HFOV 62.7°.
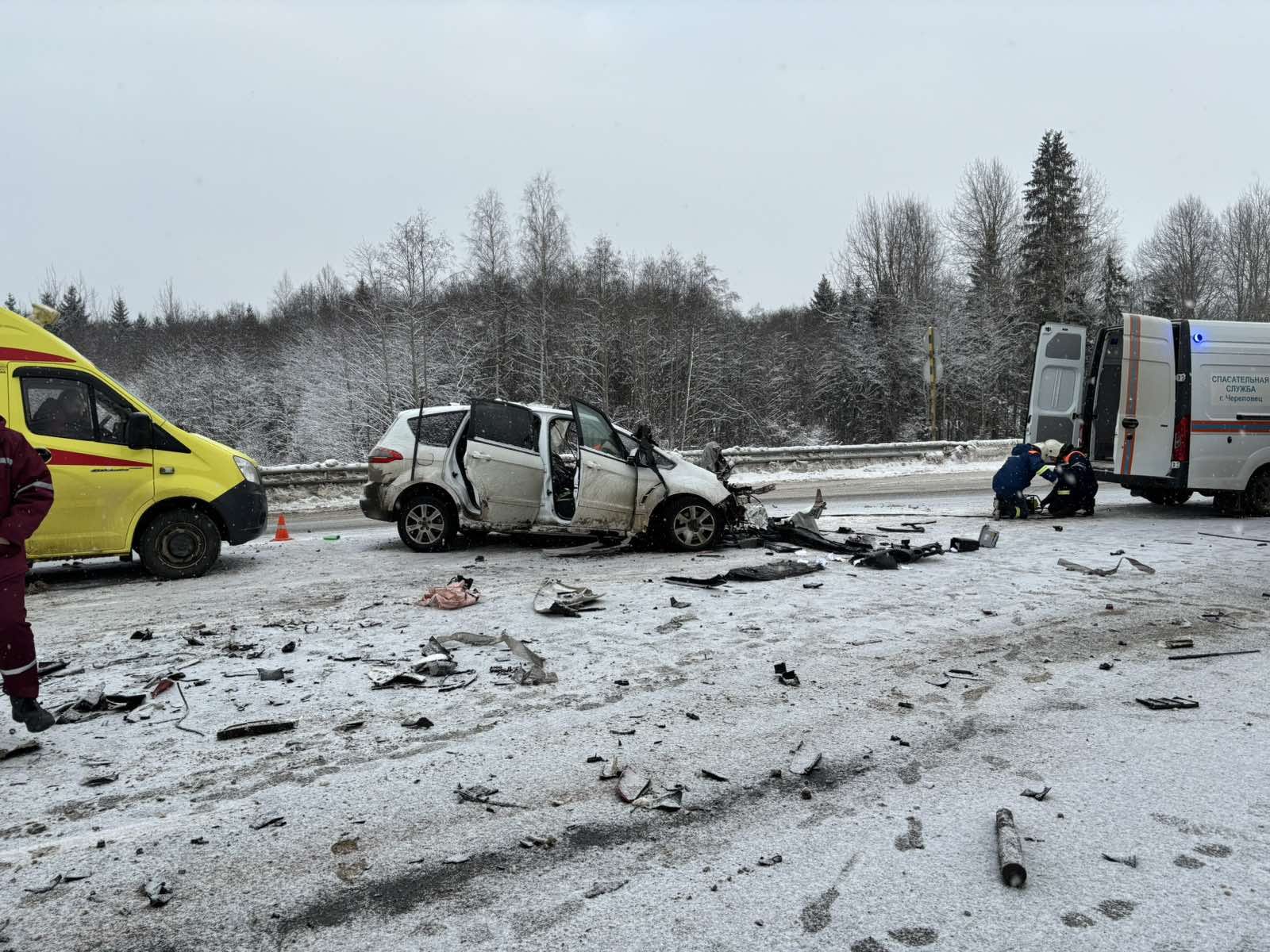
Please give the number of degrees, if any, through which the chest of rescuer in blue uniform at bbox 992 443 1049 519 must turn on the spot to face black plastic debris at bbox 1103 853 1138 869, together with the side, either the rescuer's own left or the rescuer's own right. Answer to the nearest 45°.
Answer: approximately 90° to the rescuer's own right

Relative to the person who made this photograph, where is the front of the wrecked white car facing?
facing to the right of the viewer

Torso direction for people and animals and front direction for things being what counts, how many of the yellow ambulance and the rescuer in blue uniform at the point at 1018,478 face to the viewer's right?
2

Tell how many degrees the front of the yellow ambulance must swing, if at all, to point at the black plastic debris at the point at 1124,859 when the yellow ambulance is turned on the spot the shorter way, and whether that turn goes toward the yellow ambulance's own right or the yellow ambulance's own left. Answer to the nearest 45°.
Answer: approximately 90° to the yellow ambulance's own right

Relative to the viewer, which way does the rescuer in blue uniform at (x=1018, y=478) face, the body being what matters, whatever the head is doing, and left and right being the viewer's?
facing to the right of the viewer

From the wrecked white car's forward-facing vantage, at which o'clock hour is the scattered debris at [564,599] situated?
The scattered debris is roughly at 3 o'clock from the wrecked white car.

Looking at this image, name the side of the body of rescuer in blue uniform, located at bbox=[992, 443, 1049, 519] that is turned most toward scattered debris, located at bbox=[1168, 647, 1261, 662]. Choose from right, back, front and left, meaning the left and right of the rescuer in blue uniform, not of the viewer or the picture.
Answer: right

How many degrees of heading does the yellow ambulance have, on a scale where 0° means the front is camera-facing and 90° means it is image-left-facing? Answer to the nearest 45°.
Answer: approximately 270°

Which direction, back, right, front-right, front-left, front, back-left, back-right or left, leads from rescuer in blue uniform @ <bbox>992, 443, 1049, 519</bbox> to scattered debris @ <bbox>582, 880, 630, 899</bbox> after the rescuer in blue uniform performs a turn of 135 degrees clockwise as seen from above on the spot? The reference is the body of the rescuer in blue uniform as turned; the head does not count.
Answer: front-left

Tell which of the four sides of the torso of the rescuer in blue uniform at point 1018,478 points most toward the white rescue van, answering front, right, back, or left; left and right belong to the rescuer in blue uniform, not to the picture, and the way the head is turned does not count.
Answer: front

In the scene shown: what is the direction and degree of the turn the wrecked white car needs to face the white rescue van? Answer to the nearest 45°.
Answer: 0° — it already faces it
